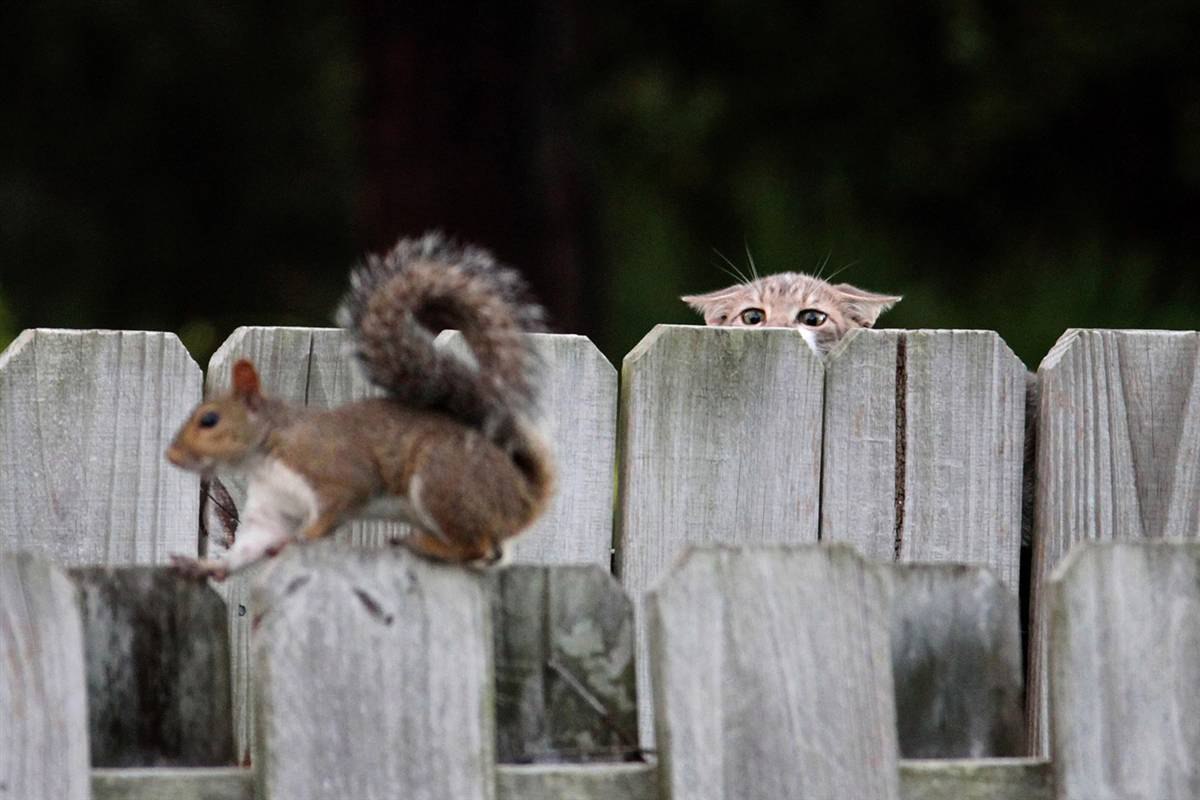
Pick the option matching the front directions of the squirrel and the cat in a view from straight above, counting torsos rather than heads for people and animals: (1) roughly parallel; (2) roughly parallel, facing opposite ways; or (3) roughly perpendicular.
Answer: roughly perpendicular

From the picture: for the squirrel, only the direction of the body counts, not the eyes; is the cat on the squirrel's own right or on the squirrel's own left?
on the squirrel's own right

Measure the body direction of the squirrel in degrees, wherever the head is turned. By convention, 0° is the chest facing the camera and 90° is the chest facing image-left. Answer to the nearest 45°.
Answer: approximately 90°

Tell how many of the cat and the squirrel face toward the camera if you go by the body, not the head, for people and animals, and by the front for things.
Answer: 1

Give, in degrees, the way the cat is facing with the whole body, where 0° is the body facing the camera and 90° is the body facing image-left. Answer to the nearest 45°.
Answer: approximately 0°

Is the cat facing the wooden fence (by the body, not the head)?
yes

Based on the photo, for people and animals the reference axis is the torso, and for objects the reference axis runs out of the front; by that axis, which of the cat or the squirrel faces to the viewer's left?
the squirrel
